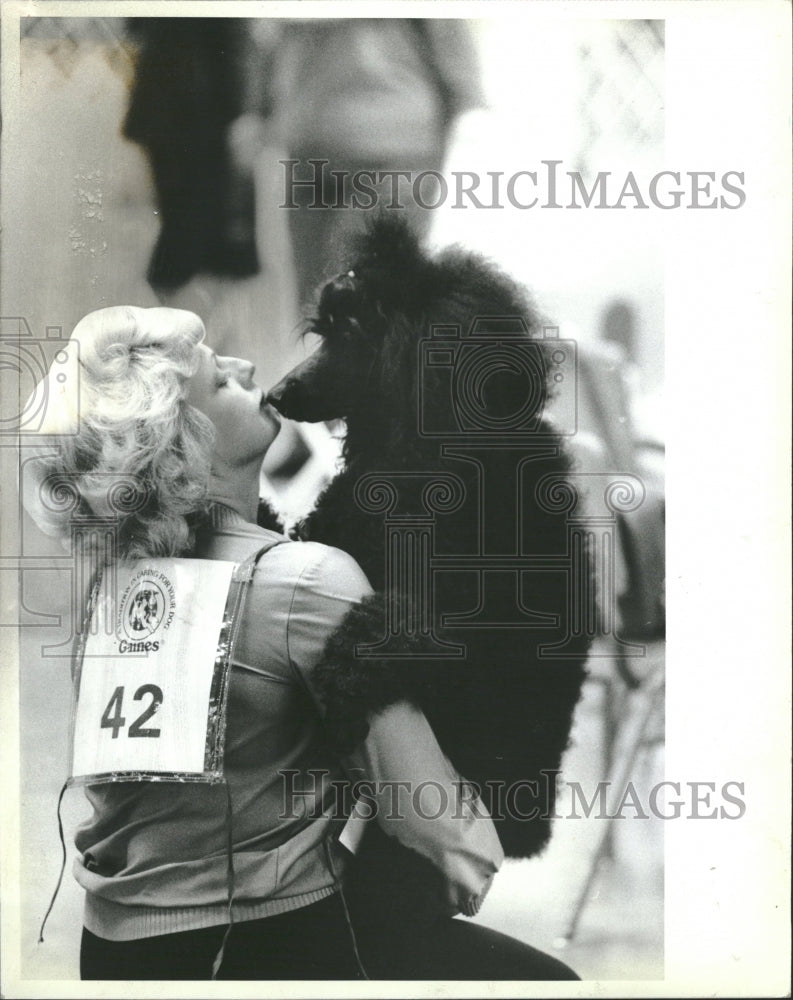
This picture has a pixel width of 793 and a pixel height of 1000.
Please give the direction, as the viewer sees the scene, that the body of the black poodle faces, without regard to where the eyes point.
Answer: to the viewer's left

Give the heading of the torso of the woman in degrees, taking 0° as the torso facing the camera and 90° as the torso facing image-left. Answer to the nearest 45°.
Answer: approximately 225°

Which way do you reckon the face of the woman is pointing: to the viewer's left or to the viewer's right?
to the viewer's right
